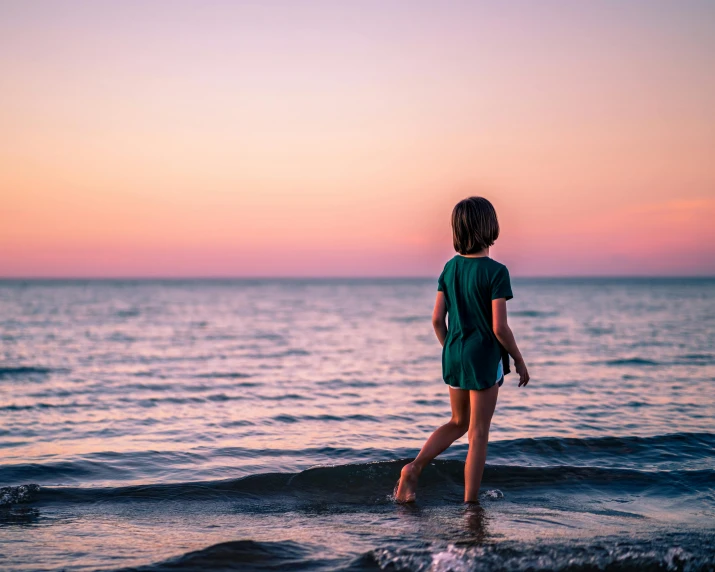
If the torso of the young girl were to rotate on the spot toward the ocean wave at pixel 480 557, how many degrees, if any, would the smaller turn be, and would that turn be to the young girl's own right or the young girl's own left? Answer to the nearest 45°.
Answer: approximately 135° to the young girl's own right

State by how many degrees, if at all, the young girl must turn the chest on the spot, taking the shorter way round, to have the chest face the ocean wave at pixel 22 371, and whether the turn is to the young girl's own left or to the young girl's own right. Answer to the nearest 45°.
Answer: approximately 90° to the young girl's own left

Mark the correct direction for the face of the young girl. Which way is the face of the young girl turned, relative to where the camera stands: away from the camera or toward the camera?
away from the camera

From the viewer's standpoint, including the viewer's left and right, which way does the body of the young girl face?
facing away from the viewer and to the right of the viewer
